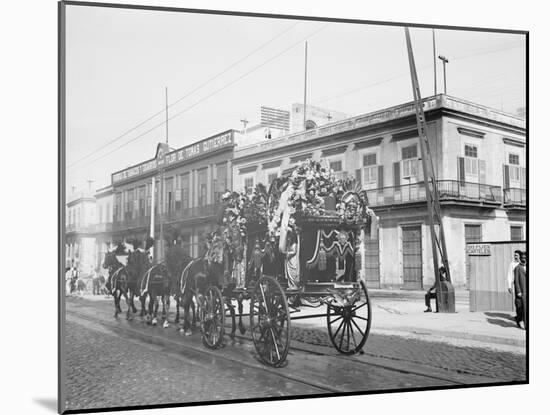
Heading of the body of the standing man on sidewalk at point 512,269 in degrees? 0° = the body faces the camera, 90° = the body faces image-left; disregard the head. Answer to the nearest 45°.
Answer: approximately 45°
